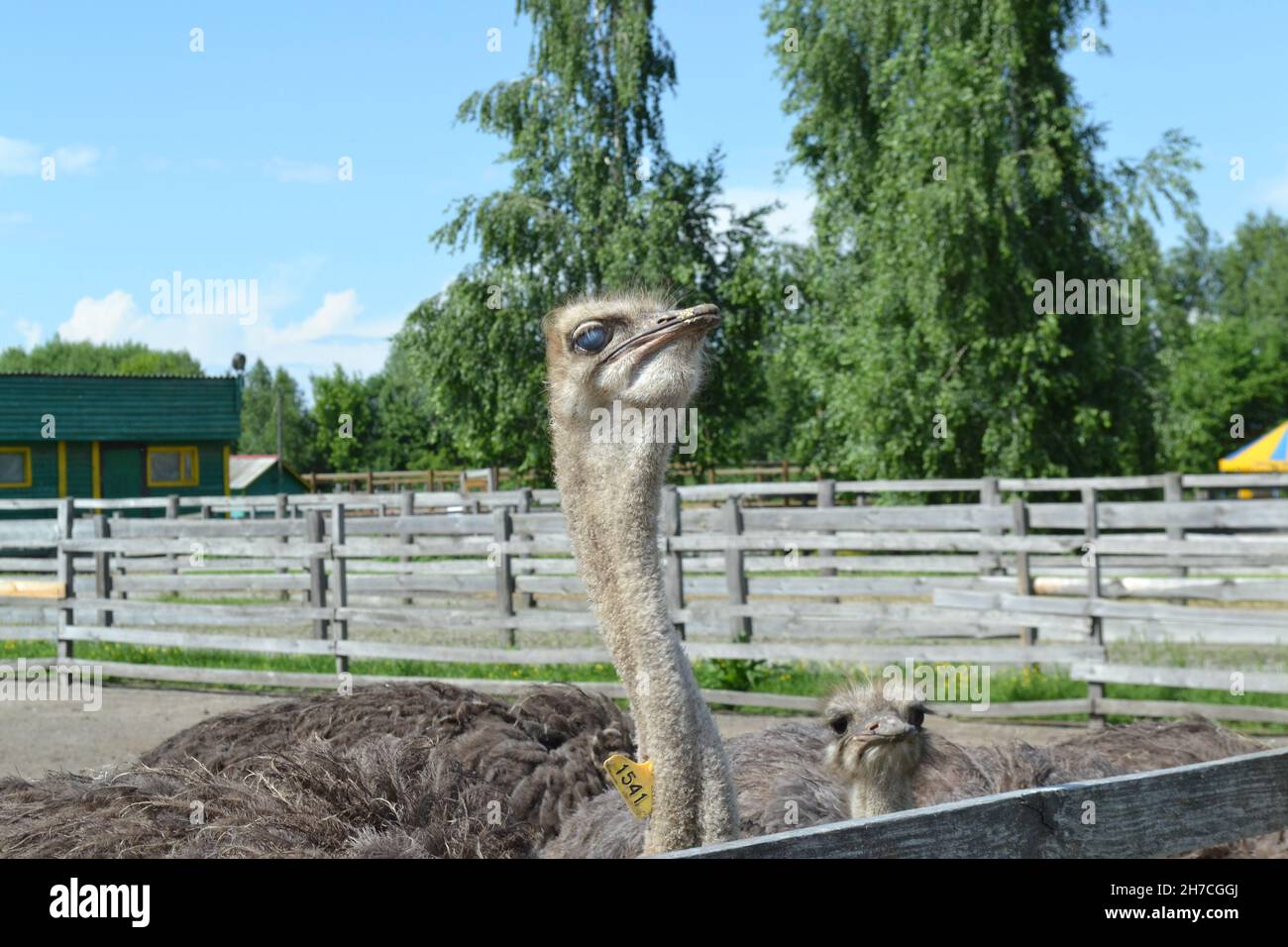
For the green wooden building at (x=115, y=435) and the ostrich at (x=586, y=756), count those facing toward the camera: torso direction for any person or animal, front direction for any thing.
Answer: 1

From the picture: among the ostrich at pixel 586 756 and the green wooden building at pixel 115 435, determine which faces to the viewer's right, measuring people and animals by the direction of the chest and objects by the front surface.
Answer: the ostrich

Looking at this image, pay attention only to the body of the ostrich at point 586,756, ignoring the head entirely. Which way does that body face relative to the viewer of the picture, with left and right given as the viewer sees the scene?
facing to the right of the viewer

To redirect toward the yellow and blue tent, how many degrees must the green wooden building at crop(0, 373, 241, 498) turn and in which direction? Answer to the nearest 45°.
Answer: approximately 90° to its left
